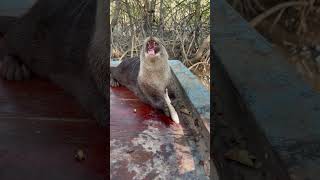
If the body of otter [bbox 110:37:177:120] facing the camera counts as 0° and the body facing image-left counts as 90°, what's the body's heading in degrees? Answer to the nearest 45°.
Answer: approximately 315°
